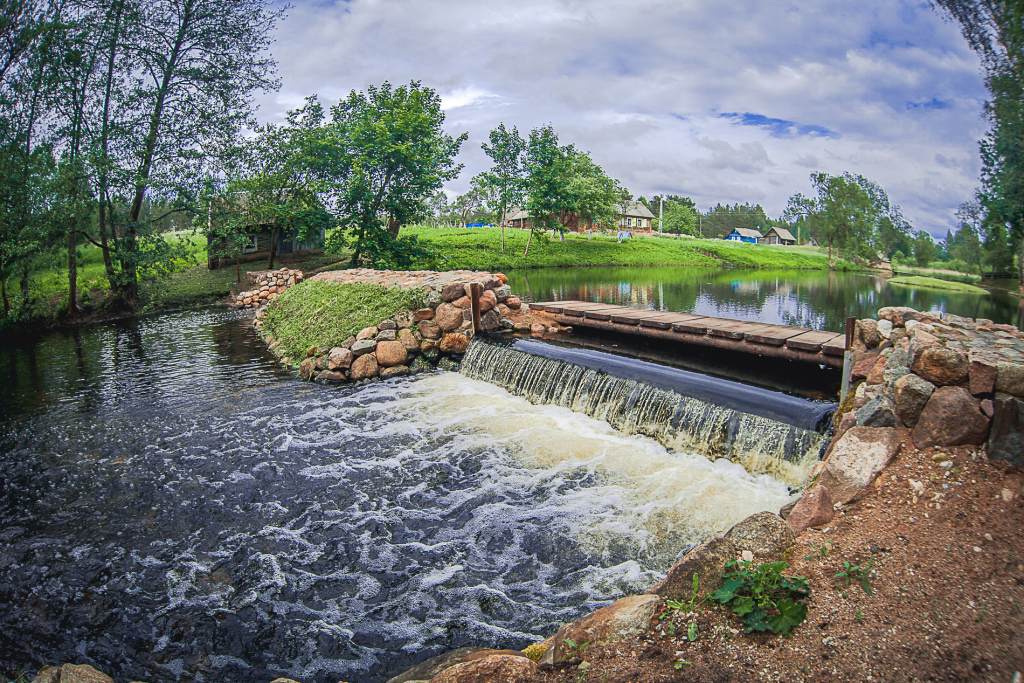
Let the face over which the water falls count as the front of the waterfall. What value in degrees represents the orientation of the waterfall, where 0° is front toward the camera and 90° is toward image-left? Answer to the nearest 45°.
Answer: approximately 45°

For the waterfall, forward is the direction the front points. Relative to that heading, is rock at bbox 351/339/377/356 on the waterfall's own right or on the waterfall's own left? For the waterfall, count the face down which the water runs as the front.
on the waterfall's own right

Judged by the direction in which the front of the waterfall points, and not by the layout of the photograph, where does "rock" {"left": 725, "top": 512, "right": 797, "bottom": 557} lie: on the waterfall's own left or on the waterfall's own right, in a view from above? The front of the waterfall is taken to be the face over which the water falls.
on the waterfall's own left

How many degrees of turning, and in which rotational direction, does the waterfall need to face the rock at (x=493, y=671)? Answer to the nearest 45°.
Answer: approximately 45° to its left

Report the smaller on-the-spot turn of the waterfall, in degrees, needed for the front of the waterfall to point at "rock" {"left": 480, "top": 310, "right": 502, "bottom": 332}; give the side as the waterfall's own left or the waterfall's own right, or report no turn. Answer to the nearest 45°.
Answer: approximately 90° to the waterfall's own right

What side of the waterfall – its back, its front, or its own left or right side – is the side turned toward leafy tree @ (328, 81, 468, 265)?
right

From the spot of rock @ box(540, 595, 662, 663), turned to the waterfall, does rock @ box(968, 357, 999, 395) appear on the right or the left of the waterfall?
right

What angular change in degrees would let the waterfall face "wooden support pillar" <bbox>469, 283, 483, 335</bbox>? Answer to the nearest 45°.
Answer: approximately 90° to its right

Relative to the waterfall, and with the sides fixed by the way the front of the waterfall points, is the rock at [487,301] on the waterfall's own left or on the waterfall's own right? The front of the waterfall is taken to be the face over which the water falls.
on the waterfall's own right
